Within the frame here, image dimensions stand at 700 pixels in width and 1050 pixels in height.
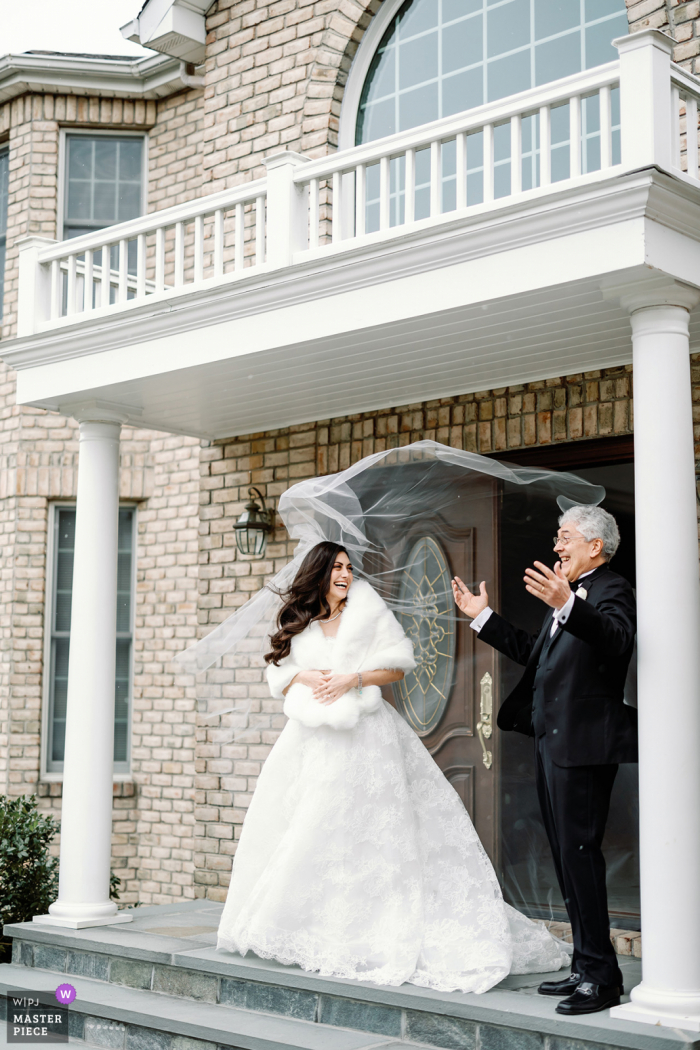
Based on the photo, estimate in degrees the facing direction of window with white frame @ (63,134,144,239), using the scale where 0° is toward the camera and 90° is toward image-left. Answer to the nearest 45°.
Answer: approximately 0°

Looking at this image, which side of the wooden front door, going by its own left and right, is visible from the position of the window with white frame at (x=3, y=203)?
right

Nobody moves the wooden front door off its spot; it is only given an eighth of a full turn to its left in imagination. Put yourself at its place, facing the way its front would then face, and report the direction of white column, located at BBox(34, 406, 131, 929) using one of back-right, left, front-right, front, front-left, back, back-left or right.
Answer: right

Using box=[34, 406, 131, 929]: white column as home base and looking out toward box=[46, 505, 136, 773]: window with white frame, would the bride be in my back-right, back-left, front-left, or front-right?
back-right

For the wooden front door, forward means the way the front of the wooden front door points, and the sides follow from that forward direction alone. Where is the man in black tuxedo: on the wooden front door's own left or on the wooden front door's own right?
on the wooden front door's own left

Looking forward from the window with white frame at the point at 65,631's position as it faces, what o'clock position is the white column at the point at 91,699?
The white column is roughly at 12 o'clock from the window with white frame.

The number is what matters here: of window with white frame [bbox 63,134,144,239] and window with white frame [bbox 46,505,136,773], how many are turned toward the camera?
2

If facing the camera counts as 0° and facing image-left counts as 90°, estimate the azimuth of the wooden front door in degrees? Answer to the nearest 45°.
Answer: approximately 45°
